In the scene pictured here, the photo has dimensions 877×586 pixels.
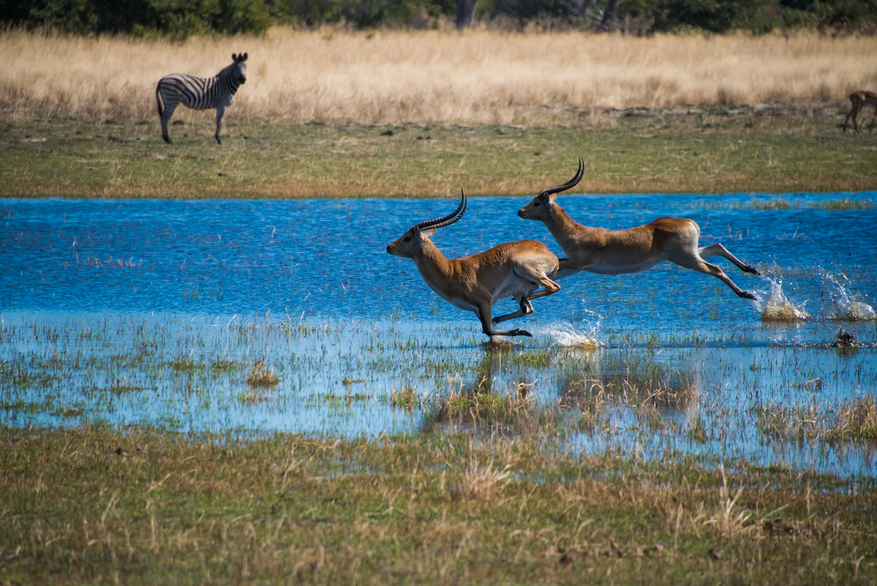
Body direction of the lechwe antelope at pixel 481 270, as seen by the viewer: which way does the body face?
to the viewer's left

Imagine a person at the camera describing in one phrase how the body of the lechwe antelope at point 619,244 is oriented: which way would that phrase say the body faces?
to the viewer's left

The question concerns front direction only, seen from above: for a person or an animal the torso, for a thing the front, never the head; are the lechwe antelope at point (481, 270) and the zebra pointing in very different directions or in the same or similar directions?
very different directions

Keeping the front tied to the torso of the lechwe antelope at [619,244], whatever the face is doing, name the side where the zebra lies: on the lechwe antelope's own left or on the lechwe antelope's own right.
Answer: on the lechwe antelope's own right

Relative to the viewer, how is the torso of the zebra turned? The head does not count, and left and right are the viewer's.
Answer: facing to the right of the viewer

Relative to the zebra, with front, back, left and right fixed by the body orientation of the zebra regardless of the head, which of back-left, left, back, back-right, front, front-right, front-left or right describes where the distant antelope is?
front

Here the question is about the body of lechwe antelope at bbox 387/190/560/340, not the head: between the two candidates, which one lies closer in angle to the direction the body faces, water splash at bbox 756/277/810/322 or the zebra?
the zebra

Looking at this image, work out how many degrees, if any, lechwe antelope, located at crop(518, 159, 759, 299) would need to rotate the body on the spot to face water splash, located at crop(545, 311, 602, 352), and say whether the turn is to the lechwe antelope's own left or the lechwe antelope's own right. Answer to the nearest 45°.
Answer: approximately 90° to the lechwe antelope's own left

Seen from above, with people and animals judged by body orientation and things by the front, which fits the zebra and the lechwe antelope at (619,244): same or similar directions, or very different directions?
very different directions

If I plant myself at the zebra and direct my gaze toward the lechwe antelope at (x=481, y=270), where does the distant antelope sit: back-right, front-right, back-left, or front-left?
front-left

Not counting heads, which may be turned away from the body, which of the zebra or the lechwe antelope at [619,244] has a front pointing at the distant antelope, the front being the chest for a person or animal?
the zebra

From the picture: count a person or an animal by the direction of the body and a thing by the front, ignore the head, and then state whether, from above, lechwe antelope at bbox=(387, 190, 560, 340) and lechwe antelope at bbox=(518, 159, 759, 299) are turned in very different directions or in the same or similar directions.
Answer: same or similar directions

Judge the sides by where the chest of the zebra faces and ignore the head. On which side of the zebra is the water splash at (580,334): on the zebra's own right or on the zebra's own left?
on the zebra's own right

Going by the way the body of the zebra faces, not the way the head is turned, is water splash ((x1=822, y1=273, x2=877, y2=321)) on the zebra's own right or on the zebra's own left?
on the zebra's own right

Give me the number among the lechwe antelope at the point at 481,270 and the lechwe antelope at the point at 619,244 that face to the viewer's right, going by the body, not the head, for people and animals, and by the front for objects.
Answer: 0

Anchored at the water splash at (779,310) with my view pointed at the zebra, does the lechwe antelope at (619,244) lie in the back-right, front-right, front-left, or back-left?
front-left

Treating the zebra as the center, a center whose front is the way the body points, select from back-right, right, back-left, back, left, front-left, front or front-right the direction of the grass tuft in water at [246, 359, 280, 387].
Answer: right

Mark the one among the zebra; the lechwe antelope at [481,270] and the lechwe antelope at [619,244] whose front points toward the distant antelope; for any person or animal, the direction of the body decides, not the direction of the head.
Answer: the zebra

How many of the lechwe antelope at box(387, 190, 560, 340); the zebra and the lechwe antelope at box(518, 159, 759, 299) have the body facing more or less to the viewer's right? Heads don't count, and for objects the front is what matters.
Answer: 1

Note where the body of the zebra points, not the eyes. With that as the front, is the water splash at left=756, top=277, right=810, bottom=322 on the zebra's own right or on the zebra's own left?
on the zebra's own right
